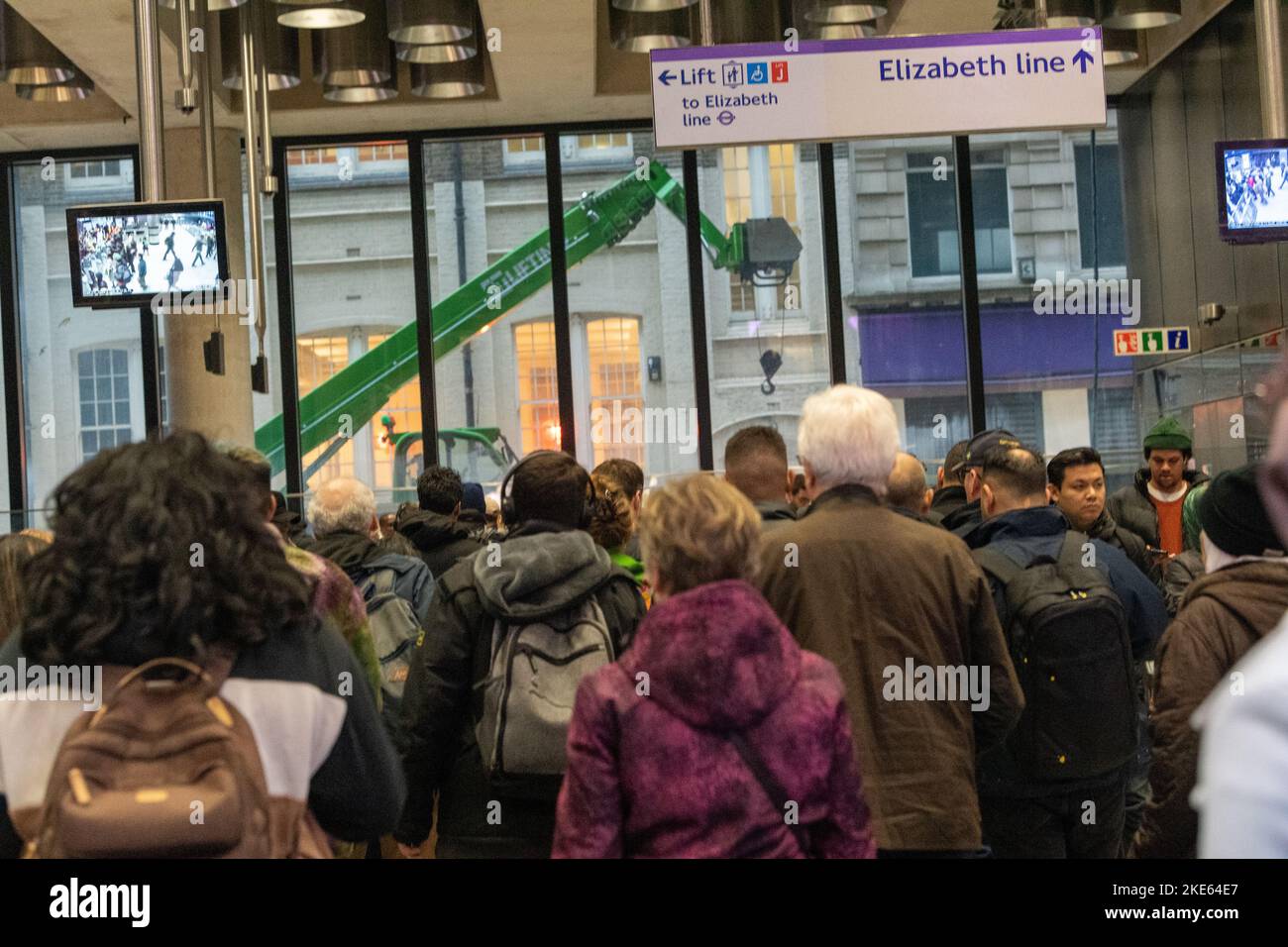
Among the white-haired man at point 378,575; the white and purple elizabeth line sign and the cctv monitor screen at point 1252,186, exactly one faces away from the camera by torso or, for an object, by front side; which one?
the white-haired man

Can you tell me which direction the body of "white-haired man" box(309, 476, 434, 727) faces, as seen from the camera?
away from the camera

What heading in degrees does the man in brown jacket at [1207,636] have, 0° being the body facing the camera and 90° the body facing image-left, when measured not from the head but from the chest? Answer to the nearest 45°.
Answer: approximately 135°

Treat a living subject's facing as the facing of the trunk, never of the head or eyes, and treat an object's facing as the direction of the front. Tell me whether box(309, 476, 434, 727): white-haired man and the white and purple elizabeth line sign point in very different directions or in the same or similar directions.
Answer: very different directions

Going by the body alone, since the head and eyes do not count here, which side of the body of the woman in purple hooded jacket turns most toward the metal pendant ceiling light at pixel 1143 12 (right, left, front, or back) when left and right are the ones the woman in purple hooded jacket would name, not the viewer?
front

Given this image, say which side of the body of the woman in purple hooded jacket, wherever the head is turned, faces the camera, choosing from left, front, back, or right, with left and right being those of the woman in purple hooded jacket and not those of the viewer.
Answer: back

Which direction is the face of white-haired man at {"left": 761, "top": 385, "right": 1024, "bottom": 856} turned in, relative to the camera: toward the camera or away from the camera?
away from the camera

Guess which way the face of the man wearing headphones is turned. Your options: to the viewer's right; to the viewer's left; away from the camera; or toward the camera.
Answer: away from the camera

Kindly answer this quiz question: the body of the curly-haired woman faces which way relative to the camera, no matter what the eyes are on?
away from the camera

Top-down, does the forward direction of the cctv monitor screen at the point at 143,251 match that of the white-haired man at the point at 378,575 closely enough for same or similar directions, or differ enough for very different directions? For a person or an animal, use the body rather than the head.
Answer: very different directions

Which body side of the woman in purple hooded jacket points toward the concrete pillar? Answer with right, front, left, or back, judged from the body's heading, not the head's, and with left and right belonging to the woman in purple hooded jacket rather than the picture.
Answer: front

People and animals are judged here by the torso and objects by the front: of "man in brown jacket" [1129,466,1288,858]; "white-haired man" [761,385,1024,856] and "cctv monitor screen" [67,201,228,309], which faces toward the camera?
the cctv monitor screen
